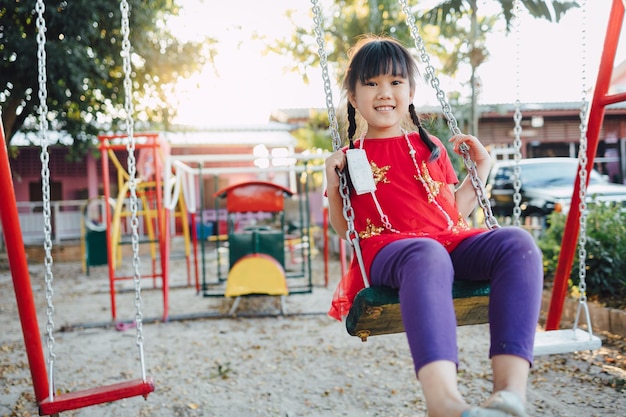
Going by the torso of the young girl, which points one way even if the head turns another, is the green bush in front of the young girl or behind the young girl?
behind

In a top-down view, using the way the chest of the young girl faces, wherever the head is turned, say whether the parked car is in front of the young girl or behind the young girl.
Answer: behind

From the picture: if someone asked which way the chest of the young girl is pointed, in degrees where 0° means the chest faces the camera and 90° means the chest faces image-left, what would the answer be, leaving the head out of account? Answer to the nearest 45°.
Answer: approximately 0°

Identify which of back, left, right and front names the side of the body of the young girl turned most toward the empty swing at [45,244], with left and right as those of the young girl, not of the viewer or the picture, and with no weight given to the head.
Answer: right

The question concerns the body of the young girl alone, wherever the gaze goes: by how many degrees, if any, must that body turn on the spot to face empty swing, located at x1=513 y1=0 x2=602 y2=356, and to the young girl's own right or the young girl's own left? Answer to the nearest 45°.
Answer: approximately 135° to the young girl's own left

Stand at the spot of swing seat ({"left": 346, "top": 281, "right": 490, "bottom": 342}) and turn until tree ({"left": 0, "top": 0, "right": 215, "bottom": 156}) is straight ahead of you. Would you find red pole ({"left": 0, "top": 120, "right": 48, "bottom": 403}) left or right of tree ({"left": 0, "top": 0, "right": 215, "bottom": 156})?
left

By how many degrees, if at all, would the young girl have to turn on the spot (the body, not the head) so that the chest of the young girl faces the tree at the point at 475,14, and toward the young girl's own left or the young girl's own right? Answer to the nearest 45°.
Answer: approximately 180°

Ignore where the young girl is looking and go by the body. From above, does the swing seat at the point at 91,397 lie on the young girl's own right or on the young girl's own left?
on the young girl's own right

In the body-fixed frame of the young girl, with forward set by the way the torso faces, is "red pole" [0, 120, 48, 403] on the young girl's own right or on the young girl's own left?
on the young girl's own right
